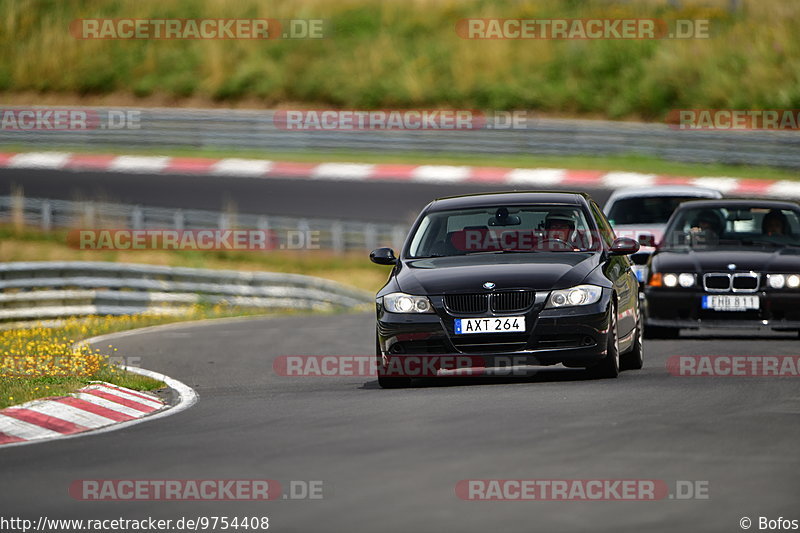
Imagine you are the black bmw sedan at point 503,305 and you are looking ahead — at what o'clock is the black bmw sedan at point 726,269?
the black bmw sedan at point 726,269 is roughly at 7 o'clock from the black bmw sedan at point 503,305.

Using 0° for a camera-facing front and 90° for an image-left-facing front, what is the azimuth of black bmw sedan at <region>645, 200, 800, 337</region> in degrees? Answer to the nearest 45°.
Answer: approximately 0°

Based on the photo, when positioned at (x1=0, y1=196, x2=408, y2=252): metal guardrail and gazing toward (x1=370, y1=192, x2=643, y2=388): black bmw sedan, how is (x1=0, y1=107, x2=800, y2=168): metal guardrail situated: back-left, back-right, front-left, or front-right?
back-left

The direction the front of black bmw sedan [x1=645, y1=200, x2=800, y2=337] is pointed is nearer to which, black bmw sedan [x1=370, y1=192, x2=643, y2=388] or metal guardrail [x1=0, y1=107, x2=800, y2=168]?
the black bmw sedan

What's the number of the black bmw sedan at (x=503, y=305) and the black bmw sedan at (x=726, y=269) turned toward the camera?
2
